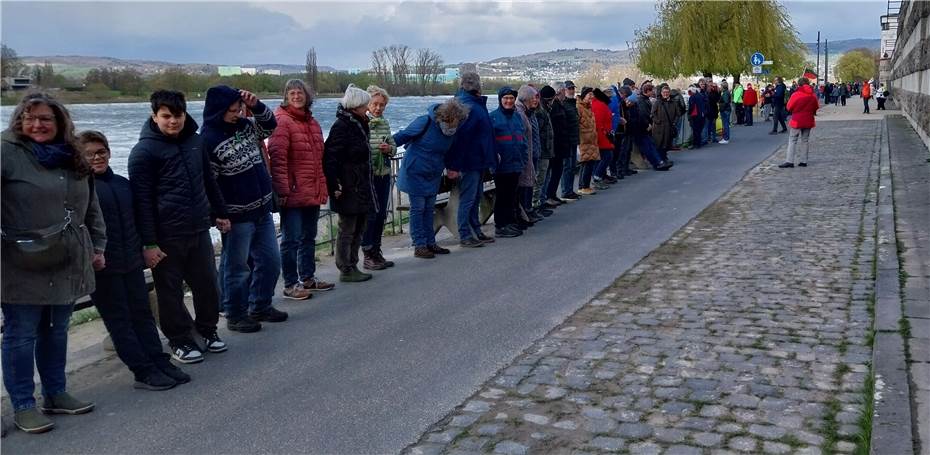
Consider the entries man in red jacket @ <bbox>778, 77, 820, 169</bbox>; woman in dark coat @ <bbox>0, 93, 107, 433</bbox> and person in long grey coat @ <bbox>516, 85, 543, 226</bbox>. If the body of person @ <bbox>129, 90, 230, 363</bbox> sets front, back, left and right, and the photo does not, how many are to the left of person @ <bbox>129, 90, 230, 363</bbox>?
2

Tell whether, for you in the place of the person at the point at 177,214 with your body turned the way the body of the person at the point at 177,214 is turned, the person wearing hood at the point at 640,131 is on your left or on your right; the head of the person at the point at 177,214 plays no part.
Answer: on your left

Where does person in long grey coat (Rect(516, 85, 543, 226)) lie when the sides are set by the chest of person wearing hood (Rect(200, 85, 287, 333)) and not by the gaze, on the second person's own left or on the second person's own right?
on the second person's own left

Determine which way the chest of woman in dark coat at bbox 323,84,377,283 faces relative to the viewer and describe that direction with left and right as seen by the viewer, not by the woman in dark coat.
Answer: facing to the right of the viewer

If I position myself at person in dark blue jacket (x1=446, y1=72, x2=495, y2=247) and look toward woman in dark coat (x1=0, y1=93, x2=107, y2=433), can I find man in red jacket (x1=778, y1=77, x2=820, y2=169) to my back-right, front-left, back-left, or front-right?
back-left

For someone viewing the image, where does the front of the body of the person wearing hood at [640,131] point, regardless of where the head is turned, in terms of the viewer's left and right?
facing to the right of the viewer

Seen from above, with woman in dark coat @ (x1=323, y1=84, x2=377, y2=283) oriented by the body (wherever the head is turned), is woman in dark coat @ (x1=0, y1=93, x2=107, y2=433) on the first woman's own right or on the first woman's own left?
on the first woman's own right

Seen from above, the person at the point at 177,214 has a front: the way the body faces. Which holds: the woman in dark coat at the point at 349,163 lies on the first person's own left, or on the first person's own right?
on the first person's own left

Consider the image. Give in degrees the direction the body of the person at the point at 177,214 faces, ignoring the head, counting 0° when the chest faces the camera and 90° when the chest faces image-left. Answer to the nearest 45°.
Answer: approximately 315°

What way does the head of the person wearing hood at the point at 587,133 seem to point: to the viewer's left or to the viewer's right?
to the viewer's right

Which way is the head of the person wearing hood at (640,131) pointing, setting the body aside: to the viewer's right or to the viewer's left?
to the viewer's right

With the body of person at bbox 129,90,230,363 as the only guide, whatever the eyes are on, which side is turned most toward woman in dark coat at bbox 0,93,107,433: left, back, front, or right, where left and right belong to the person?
right
